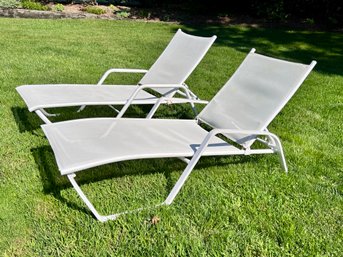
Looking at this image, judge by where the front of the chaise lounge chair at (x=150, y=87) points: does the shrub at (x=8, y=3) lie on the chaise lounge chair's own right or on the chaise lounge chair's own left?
on the chaise lounge chair's own right

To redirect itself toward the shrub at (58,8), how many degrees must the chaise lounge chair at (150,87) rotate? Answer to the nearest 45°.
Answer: approximately 135° to its right

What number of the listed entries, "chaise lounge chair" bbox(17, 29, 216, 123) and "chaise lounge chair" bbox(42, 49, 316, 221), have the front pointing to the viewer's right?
0

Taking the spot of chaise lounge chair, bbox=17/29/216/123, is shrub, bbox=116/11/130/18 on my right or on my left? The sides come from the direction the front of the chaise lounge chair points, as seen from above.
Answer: on my right

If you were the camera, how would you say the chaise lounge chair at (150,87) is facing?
facing the viewer and to the left of the viewer

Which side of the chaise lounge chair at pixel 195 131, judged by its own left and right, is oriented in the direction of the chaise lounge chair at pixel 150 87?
right

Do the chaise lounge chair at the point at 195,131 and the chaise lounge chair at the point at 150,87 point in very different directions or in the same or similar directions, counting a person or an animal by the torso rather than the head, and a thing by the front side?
same or similar directions

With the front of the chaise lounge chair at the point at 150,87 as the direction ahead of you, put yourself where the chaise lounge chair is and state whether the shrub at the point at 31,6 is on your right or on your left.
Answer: on your right

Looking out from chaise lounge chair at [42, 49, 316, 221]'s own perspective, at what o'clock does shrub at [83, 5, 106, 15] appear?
The shrub is roughly at 4 o'clock from the chaise lounge chair.

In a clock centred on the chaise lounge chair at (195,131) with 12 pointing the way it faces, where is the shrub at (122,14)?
The shrub is roughly at 4 o'clock from the chaise lounge chair.

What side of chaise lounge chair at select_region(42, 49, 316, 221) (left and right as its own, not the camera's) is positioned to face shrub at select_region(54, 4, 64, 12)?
right
